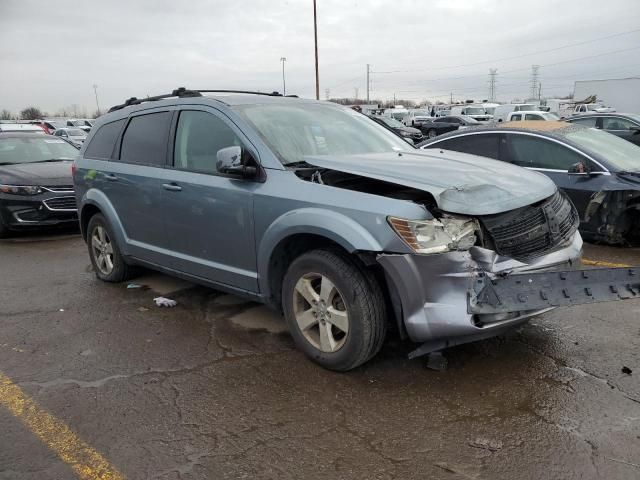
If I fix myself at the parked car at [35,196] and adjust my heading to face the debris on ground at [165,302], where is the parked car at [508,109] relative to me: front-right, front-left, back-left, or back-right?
back-left

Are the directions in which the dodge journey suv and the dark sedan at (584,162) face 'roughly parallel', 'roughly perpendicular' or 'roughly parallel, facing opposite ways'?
roughly parallel

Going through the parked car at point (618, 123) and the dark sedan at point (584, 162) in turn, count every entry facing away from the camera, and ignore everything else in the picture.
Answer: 0

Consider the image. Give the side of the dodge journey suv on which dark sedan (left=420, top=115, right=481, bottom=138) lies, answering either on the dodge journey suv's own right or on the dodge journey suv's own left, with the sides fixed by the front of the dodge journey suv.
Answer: on the dodge journey suv's own left

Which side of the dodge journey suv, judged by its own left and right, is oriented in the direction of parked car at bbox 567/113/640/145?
left

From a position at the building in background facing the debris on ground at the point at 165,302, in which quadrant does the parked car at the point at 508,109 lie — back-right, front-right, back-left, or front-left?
front-right

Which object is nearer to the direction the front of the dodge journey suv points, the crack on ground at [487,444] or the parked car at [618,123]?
the crack on ground

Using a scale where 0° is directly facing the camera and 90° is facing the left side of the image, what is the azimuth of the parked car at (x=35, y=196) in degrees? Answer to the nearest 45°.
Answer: approximately 315°

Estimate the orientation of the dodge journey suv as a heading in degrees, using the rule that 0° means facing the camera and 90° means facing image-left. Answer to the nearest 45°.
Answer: approximately 315°
